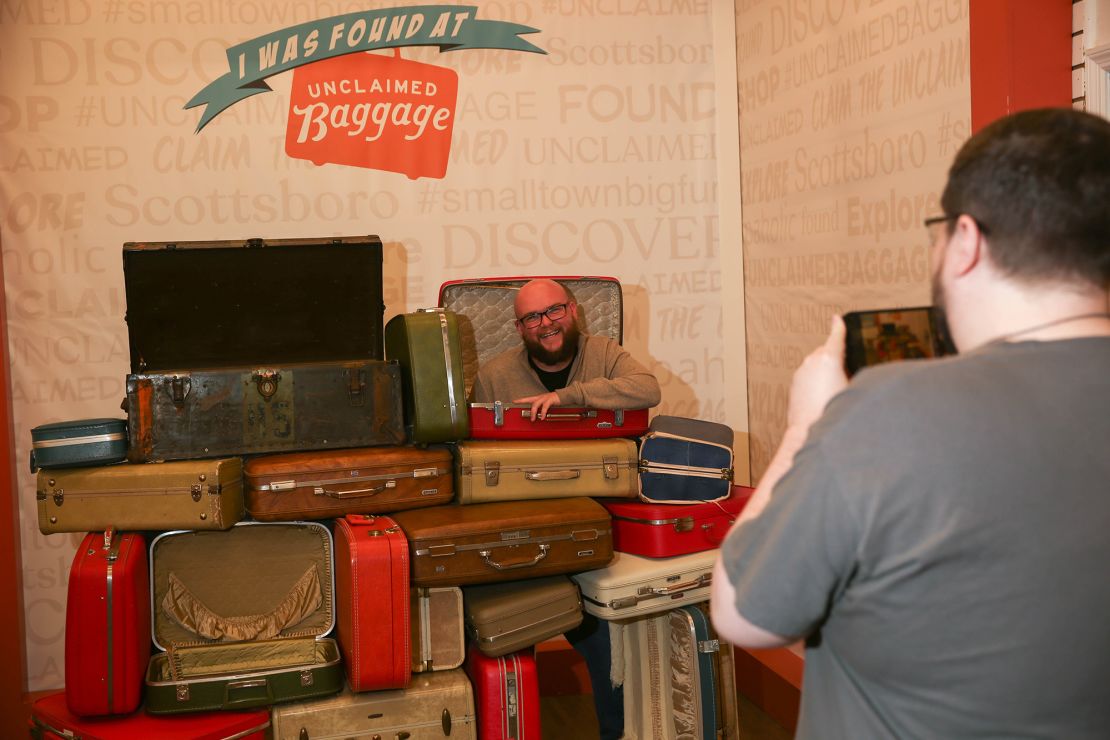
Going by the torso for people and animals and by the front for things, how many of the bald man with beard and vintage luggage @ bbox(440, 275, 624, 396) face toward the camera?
2

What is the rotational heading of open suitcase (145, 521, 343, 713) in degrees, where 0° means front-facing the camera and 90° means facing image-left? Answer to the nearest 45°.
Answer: approximately 0°

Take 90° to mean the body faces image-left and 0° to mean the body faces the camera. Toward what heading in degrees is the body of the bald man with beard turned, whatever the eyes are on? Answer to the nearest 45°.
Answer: approximately 0°

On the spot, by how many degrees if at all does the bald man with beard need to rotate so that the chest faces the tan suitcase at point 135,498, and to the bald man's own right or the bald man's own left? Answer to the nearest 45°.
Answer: approximately 45° to the bald man's own right

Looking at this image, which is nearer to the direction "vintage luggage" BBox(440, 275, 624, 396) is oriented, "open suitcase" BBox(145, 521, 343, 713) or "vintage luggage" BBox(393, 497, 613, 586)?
the vintage luggage

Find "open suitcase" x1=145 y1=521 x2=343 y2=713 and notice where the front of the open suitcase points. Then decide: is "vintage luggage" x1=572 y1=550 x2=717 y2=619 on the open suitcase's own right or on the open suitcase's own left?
on the open suitcase's own left

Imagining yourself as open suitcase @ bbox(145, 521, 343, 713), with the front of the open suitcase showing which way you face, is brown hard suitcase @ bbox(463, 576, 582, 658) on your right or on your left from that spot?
on your left
